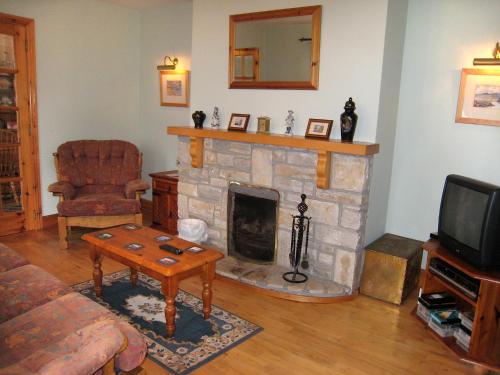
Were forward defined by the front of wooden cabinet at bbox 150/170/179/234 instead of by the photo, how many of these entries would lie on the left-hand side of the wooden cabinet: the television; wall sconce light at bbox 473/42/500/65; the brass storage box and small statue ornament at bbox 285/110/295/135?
4

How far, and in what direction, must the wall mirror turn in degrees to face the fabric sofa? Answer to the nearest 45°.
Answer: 0° — it already faces it

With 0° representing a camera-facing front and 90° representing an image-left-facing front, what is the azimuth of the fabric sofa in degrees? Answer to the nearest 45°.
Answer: approximately 225°

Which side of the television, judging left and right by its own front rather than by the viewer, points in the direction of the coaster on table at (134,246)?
front

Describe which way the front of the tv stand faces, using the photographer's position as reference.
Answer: facing the viewer and to the left of the viewer

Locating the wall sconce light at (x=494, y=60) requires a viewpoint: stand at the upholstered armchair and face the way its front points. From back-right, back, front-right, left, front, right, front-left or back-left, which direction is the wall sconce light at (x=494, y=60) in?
front-left

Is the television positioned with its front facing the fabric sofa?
yes

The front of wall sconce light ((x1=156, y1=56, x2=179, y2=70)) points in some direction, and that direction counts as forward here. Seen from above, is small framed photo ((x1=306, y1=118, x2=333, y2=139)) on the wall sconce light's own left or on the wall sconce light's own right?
on the wall sconce light's own left

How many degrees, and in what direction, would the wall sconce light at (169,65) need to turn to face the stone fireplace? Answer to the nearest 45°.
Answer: approximately 90° to its left

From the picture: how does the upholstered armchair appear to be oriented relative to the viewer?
toward the camera

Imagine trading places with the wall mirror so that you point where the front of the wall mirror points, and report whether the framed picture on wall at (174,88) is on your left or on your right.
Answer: on your right

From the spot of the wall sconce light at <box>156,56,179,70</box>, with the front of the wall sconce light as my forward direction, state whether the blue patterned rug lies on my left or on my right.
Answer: on my left

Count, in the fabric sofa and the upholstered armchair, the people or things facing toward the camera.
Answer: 1

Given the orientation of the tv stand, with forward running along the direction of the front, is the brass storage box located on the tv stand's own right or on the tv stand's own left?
on the tv stand's own right

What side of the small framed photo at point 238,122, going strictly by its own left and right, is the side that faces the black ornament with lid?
left
